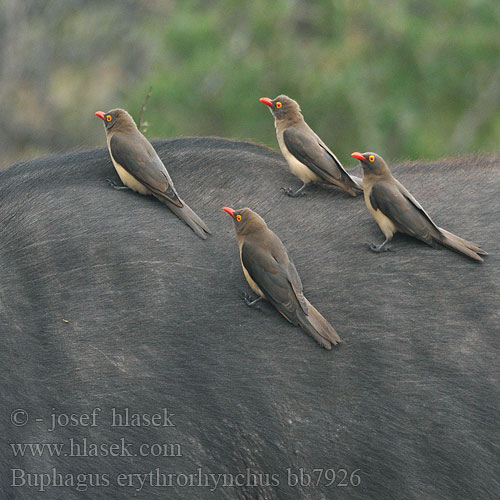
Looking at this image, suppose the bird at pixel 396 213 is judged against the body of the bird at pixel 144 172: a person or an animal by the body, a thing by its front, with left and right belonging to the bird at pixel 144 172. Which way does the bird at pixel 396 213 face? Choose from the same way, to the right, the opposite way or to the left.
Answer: the same way

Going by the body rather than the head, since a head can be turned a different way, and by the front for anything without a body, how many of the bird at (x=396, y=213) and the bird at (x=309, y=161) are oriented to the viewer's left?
2

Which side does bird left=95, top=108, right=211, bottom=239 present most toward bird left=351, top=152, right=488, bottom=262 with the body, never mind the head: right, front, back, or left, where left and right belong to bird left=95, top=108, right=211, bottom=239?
back

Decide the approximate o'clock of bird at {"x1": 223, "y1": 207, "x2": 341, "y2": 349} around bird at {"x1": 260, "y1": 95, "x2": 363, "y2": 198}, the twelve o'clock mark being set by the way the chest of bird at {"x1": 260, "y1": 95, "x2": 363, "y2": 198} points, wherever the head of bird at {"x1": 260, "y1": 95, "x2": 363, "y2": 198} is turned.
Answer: bird at {"x1": 223, "y1": 207, "x2": 341, "y2": 349} is roughly at 9 o'clock from bird at {"x1": 260, "y1": 95, "x2": 363, "y2": 198}.

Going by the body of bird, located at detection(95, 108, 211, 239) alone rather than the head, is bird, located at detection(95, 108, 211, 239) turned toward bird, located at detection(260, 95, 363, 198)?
no

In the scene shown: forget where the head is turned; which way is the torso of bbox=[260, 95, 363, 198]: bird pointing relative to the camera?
to the viewer's left

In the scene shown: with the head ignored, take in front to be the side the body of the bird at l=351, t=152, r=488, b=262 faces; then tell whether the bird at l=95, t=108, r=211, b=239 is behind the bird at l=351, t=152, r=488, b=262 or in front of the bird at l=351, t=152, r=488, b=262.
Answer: in front

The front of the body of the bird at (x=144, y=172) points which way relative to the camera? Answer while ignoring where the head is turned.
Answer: to the viewer's left

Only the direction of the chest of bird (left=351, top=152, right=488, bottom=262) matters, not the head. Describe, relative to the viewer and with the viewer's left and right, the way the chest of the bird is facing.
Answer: facing to the left of the viewer

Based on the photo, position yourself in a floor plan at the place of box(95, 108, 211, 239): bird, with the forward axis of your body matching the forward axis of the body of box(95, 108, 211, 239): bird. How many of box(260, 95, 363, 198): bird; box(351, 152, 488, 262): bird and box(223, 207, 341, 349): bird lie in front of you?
0

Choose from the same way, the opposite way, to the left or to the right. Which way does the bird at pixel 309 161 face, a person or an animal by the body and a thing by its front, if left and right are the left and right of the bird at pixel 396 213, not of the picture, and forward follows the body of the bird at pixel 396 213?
the same way

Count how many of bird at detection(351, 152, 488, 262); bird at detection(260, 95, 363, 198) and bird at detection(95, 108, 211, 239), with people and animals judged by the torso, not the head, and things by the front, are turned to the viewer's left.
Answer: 3

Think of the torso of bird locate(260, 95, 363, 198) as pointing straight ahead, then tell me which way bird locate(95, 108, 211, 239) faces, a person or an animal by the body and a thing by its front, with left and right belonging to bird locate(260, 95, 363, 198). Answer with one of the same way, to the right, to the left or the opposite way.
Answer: the same way

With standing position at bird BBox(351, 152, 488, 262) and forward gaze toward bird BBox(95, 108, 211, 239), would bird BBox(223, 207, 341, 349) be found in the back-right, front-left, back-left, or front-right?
front-left

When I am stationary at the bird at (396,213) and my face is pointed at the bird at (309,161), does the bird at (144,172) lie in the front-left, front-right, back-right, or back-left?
front-left
